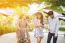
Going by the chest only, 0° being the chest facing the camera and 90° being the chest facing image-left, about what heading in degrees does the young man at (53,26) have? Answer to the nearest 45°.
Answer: approximately 45°
